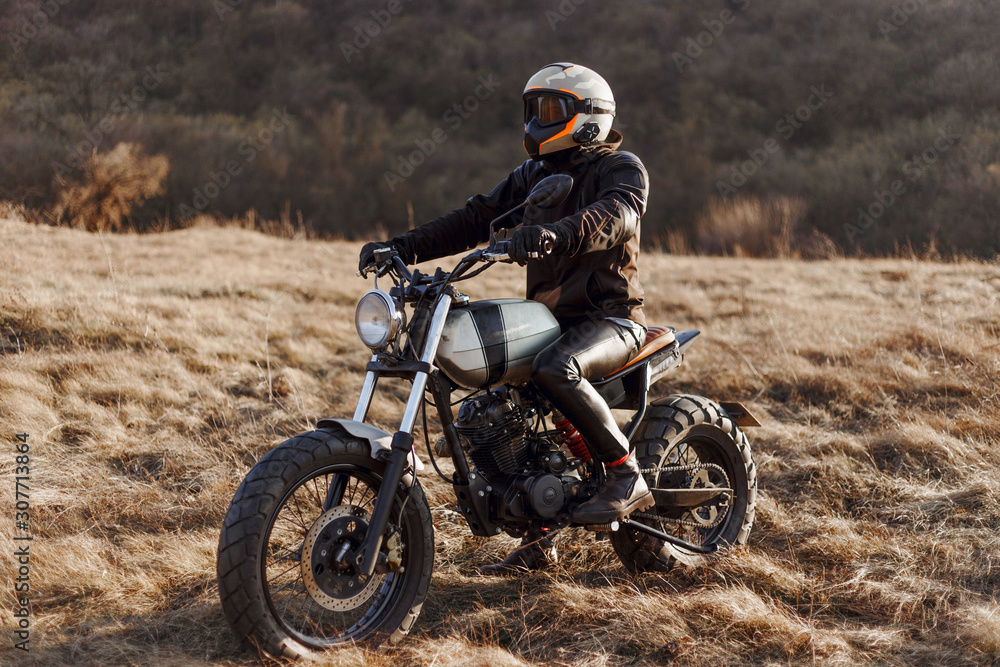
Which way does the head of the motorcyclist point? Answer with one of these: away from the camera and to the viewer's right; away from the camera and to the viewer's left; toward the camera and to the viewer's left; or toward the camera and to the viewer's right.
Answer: toward the camera and to the viewer's left

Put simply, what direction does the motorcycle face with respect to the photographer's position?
facing the viewer and to the left of the viewer

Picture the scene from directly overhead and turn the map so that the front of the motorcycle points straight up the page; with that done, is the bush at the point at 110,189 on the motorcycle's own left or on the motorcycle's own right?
on the motorcycle's own right

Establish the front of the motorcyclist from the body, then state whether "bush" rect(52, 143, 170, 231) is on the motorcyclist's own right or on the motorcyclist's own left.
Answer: on the motorcyclist's own right
